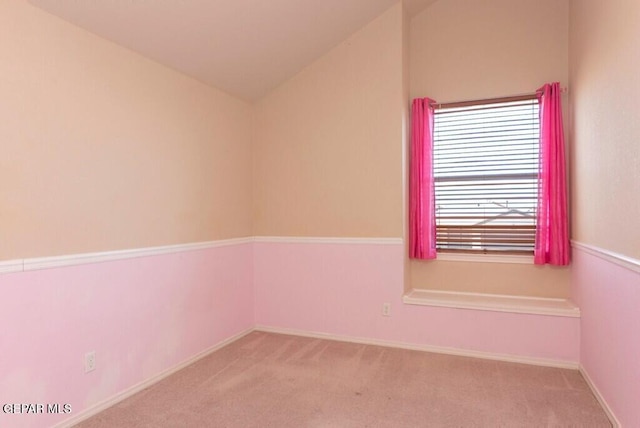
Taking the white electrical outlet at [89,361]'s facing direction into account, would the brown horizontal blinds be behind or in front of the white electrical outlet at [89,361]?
in front

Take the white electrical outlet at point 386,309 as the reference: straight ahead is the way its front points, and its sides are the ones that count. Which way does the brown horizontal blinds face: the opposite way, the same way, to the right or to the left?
the same way

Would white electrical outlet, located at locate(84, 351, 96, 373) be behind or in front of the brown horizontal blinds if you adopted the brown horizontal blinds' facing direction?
in front

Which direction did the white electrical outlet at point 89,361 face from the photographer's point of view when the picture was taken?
facing the viewer and to the right of the viewer

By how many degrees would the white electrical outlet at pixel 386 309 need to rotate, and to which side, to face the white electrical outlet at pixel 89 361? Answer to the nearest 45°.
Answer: approximately 45° to its right

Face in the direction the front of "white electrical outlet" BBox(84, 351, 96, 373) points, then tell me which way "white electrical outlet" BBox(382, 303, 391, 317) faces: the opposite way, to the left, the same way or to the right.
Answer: to the right

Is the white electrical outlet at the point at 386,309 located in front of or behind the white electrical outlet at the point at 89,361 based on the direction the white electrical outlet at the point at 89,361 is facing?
in front

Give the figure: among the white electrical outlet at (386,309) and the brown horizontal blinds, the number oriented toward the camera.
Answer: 2

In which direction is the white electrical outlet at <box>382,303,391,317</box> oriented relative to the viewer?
toward the camera
